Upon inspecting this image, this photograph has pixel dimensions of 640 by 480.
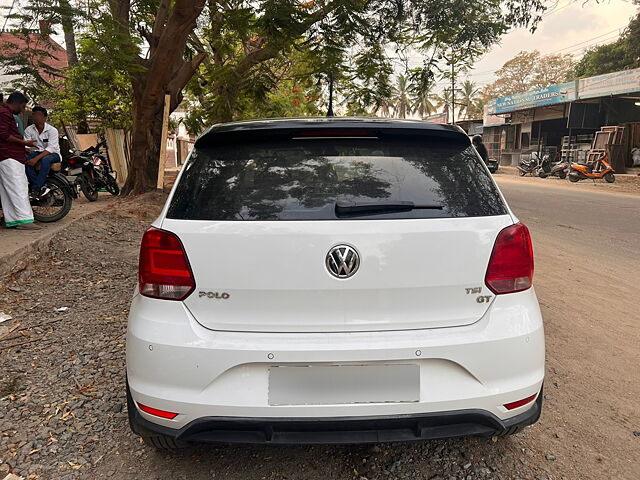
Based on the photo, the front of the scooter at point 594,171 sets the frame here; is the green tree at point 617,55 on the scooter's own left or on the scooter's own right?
on the scooter's own left

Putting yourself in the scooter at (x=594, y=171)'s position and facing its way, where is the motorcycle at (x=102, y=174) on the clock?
the motorcycle at (x=102, y=174) is roughly at 4 o'clock from the scooter at (x=594, y=171).

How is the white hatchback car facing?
away from the camera

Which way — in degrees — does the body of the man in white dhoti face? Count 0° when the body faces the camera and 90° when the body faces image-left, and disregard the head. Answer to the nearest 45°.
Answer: approximately 270°

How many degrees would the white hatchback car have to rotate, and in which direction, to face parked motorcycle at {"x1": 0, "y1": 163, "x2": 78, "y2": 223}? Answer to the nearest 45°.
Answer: approximately 45° to its left

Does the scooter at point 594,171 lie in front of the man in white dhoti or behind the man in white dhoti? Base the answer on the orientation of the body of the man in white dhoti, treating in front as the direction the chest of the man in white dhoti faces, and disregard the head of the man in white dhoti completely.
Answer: in front

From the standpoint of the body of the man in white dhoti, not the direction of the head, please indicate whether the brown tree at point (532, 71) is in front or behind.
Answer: in front

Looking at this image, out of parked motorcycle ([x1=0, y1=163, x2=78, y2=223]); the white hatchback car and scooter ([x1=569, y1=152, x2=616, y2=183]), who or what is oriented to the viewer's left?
the parked motorcycle

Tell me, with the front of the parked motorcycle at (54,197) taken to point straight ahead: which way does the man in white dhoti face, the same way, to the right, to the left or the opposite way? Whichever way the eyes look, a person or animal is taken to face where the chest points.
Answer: the opposite way

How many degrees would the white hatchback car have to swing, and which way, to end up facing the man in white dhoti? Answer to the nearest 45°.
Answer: approximately 45° to its left

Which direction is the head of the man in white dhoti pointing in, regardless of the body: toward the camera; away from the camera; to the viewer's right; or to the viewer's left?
to the viewer's right

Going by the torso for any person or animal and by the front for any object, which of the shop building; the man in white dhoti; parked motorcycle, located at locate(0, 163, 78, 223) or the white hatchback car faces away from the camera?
the white hatchback car

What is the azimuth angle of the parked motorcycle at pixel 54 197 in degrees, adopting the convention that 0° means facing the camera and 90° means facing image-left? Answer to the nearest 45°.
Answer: approximately 90°
